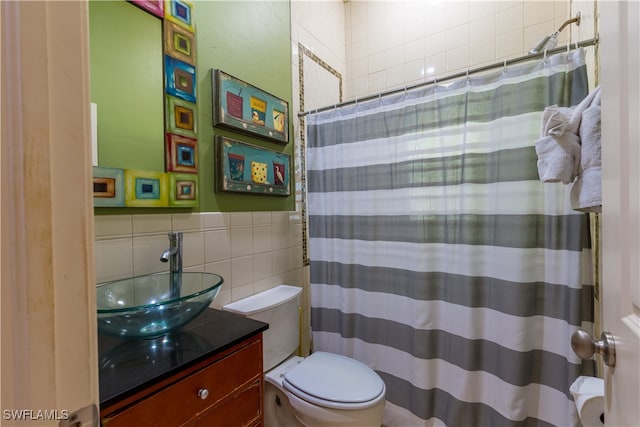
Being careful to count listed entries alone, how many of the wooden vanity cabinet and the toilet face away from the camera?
0

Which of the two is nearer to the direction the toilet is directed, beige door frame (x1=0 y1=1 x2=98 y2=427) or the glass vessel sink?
the beige door frame

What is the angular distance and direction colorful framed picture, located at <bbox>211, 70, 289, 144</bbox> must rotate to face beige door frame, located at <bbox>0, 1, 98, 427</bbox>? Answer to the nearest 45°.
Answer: approximately 45° to its right

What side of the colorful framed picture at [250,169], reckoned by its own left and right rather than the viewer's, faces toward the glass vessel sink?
right

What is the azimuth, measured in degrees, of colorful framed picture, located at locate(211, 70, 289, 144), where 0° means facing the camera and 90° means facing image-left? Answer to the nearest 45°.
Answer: approximately 315°
